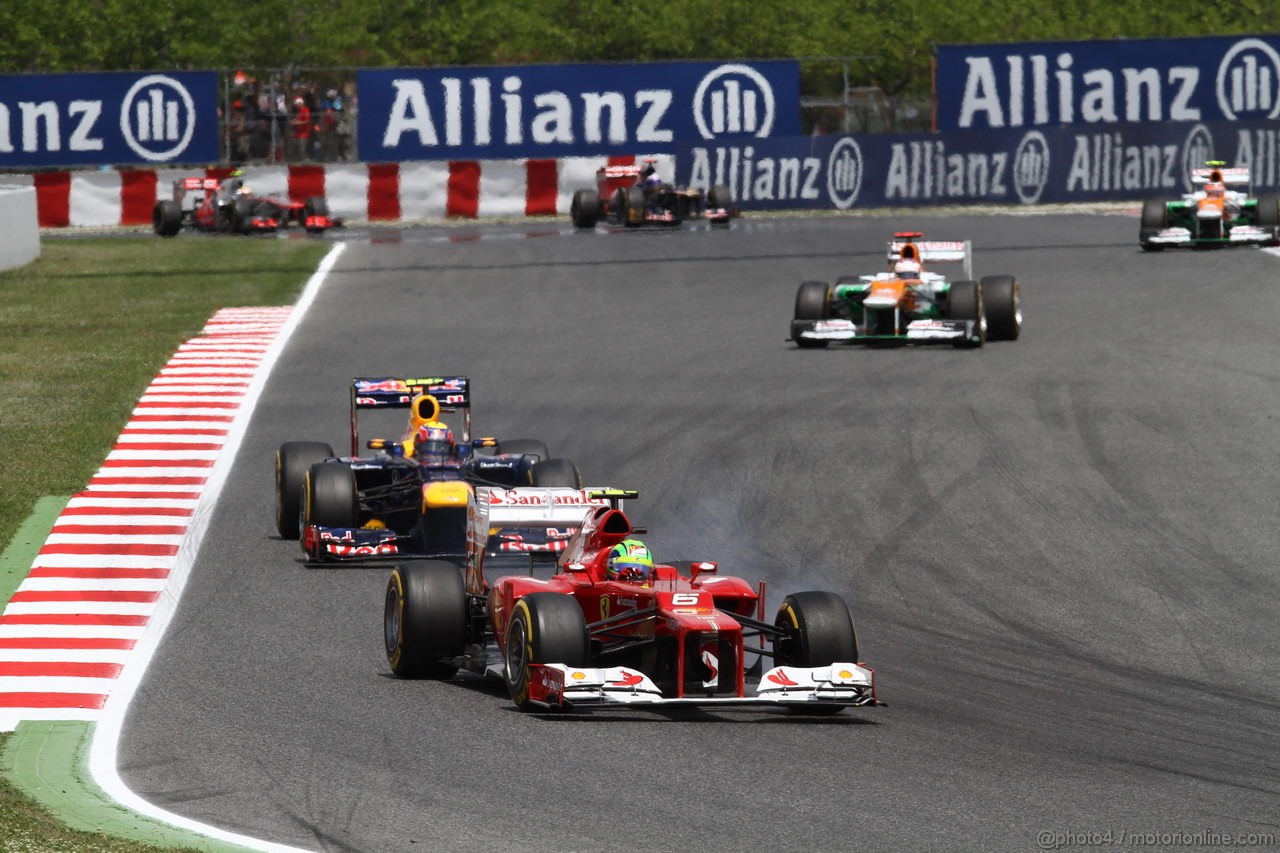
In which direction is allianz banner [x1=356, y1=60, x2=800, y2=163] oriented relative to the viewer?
toward the camera

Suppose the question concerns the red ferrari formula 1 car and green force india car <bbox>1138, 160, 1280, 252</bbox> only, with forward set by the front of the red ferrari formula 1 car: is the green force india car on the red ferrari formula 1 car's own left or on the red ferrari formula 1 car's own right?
on the red ferrari formula 1 car's own left

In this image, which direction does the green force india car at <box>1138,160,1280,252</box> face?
toward the camera

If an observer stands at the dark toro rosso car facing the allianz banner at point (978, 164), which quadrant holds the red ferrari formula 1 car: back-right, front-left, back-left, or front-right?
back-right

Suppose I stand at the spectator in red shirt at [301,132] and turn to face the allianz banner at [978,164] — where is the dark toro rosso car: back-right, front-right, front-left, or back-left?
front-right

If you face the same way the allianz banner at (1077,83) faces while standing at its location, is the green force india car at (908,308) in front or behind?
in front

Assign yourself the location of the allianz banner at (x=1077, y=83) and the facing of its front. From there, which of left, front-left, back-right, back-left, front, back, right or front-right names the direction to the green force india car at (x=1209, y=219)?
front

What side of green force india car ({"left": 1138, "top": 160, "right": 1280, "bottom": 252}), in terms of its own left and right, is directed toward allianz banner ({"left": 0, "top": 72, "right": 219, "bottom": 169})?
right

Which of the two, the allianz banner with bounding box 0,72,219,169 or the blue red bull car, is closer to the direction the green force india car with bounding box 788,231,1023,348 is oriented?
the blue red bull car

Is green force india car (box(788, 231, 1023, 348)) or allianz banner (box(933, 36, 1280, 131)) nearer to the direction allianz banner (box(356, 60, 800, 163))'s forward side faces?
the green force india car

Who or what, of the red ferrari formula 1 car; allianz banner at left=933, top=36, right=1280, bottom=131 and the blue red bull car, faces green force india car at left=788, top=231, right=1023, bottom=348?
the allianz banner

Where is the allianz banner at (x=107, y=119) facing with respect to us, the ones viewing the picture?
facing the viewer

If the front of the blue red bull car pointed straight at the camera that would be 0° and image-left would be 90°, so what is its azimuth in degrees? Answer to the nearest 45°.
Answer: approximately 0°

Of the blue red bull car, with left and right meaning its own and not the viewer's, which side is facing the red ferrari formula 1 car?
front

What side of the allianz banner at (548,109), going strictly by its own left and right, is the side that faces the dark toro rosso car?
front

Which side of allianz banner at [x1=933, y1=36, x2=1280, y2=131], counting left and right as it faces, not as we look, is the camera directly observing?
front

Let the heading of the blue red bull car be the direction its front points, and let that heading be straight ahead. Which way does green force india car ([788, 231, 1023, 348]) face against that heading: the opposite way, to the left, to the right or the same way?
the same way

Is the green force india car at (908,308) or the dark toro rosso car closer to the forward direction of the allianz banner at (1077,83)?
the green force india car

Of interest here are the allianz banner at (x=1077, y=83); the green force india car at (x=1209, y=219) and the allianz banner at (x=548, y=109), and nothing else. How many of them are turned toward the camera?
3

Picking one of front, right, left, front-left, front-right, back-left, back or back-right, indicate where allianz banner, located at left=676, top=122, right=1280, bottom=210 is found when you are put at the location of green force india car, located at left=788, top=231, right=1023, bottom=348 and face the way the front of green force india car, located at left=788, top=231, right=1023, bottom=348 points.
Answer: back
